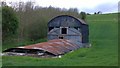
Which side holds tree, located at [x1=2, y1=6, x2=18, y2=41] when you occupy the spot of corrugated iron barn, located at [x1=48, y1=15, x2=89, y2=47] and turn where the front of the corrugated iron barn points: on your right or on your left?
on your right

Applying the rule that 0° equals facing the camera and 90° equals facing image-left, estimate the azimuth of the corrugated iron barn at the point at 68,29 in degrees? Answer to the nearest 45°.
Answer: approximately 0°
